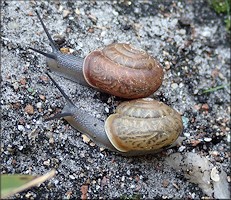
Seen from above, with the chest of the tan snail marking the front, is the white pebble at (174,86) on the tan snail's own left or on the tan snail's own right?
on the tan snail's own right

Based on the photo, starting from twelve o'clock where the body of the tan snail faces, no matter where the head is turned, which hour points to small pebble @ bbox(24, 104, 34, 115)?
The small pebble is roughly at 12 o'clock from the tan snail.

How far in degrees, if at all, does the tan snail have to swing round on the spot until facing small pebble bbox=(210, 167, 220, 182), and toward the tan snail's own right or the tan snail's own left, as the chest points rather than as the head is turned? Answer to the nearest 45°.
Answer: approximately 180°

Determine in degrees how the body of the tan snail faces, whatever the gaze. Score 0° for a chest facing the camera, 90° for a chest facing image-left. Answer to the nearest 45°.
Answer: approximately 90°

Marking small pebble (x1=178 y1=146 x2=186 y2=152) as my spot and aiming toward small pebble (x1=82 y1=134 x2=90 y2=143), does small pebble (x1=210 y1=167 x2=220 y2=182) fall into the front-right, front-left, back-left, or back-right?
back-left
